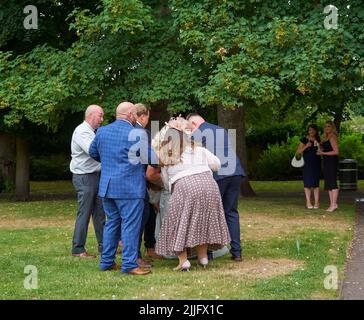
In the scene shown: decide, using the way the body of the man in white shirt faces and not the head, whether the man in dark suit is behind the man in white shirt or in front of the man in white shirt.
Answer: in front

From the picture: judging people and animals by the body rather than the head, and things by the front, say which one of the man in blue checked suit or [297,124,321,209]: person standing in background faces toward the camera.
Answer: the person standing in background

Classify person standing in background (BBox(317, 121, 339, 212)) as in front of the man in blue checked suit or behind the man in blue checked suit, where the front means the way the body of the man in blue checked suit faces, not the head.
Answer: in front

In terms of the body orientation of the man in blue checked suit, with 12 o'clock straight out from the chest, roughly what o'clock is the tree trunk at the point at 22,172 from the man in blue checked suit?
The tree trunk is roughly at 10 o'clock from the man in blue checked suit.

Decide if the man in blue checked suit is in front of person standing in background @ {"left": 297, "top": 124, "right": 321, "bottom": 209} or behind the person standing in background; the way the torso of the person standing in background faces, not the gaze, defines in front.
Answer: in front

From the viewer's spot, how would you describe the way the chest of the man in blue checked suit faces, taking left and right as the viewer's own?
facing away from the viewer and to the right of the viewer

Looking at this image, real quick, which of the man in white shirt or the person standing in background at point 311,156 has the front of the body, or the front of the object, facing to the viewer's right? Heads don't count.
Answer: the man in white shirt

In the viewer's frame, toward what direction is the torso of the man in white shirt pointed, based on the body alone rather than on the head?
to the viewer's right

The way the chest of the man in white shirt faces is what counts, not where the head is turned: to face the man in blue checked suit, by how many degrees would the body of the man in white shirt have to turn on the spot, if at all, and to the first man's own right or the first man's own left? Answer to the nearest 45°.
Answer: approximately 90° to the first man's own right

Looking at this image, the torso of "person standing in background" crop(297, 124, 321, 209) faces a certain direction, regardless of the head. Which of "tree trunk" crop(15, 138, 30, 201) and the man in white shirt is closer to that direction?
the man in white shirt
